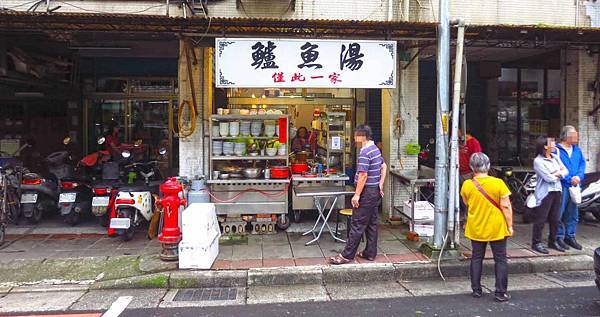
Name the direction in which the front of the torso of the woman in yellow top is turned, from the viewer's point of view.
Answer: away from the camera

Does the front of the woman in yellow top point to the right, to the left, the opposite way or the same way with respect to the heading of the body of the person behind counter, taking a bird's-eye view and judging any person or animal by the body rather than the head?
the opposite way

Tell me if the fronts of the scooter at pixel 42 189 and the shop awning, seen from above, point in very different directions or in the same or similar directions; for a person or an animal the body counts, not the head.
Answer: very different directions

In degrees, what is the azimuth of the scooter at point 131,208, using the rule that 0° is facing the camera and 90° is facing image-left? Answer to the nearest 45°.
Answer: approximately 225°

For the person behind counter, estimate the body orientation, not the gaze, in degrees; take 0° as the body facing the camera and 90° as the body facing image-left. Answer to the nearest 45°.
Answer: approximately 0°

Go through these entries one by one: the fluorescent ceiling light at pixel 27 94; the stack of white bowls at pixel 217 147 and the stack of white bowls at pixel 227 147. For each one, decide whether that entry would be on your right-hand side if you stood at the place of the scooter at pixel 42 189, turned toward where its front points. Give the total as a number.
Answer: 2

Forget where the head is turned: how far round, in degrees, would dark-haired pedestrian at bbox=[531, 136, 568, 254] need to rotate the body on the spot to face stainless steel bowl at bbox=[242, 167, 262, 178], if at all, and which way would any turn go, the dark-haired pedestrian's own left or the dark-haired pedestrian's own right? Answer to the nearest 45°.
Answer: approximately 135° to the dark-haired pedestrian's own right

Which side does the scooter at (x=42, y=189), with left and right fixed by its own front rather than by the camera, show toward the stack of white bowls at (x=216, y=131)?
right

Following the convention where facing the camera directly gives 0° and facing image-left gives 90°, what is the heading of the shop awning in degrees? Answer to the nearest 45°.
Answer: approximately 0°

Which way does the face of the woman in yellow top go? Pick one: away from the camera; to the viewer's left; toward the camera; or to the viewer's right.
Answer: away from the camera

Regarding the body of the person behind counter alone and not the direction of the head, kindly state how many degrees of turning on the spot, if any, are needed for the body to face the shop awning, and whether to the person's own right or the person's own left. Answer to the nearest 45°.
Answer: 0° — they already face it

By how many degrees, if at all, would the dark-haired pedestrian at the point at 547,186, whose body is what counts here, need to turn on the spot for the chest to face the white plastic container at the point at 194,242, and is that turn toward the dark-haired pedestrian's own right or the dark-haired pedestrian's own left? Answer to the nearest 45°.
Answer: approximately 90° to the dark-haired pedestrian's own right
